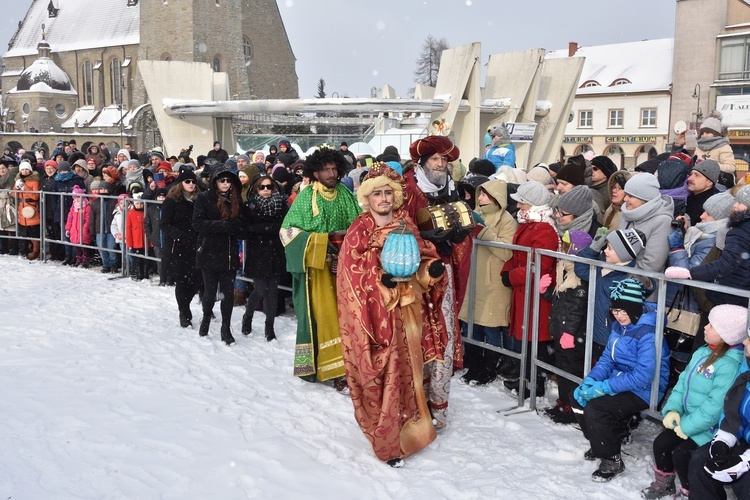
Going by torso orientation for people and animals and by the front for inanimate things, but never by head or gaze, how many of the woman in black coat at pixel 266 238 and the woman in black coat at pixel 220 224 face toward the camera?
2

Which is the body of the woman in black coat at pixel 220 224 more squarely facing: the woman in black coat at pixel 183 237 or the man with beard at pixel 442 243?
the man with beard

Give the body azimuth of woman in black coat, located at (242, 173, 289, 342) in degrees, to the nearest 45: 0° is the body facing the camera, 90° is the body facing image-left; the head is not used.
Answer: approximately 0°

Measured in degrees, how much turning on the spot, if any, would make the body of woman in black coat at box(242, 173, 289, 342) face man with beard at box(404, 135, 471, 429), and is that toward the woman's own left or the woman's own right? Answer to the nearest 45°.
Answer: approximately 45° to the woman's own left

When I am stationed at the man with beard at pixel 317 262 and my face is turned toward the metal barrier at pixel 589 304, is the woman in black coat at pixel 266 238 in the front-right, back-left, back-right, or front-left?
back-left

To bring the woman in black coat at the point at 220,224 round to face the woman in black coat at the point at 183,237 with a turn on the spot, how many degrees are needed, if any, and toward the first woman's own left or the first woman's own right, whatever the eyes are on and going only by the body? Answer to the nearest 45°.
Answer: approximately 135° to the first woman's own right

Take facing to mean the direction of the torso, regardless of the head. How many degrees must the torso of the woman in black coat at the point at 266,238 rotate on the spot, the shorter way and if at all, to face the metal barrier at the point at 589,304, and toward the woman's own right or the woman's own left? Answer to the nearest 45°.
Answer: approximately 45° to the woman's own left
